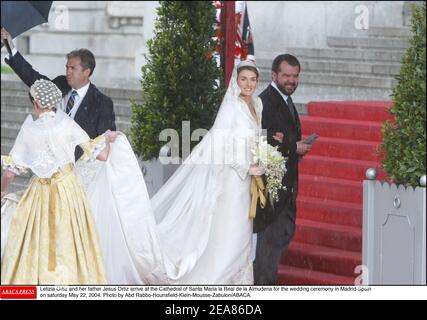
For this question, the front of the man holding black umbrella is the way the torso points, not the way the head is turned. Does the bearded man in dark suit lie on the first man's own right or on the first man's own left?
on the first man's own left
